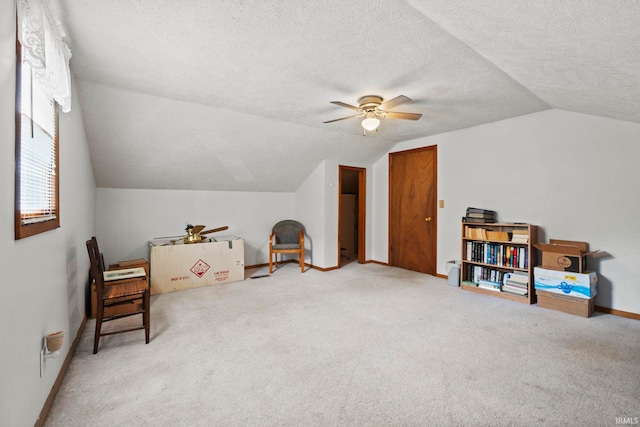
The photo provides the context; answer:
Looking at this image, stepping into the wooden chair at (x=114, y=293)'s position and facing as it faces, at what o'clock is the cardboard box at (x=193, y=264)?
The cardboard box is roughly at 10 o'clock from the wooden chair.

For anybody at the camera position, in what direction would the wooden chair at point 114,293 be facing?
facing to the right of the viewer

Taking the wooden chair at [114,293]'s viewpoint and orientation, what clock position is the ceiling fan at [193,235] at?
The ceiling fan is roughly at 10 o'clock from the wooden chair.
